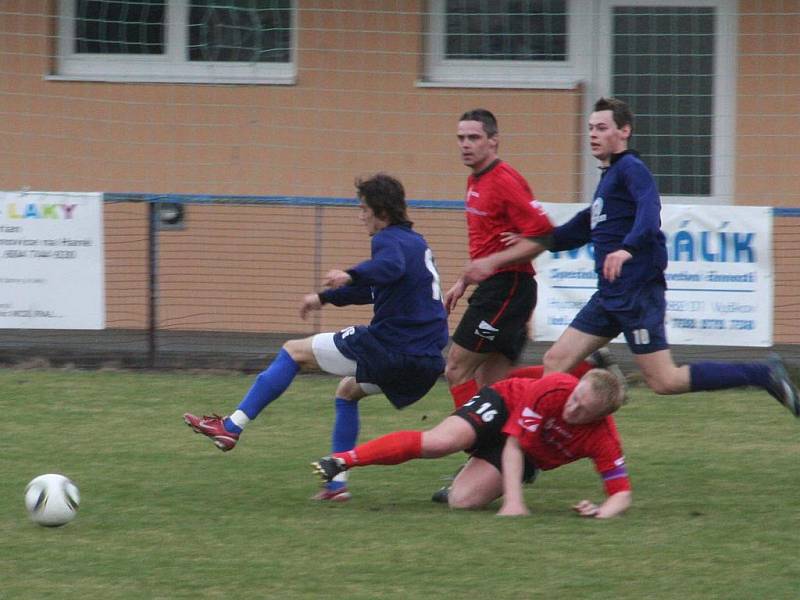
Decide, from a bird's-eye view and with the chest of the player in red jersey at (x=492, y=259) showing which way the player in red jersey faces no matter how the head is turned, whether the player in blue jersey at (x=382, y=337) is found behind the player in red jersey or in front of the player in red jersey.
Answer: in front

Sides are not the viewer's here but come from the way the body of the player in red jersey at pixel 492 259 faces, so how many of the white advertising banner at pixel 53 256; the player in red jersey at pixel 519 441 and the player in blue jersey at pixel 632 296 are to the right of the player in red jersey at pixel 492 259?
1

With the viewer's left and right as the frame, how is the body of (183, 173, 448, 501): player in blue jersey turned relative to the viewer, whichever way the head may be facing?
facing to the left of the viewer

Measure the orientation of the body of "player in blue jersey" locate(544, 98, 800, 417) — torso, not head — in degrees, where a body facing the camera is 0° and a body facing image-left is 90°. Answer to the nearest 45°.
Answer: approximately 90°

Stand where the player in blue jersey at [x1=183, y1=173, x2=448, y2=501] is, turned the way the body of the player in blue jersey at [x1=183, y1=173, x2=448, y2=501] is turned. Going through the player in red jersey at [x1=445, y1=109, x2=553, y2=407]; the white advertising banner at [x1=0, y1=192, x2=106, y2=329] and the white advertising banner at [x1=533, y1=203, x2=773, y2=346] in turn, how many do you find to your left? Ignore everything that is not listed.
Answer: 0

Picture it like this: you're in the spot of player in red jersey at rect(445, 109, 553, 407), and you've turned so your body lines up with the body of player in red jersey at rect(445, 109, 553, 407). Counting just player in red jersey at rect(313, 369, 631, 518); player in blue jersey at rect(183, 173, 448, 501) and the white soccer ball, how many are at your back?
0

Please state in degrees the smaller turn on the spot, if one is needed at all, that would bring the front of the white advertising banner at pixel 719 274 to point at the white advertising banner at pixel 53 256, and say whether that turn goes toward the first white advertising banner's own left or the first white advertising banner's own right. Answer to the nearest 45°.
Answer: approximately 90° to the first white advertising banner's own right

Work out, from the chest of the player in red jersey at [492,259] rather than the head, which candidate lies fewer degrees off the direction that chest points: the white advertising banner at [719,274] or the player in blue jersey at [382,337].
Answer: the player in blue jersey

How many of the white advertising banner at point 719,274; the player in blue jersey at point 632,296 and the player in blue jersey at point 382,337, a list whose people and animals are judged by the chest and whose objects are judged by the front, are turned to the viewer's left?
2

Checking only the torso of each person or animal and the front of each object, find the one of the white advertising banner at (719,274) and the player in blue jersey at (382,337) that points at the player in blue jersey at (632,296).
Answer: the white advertising banner

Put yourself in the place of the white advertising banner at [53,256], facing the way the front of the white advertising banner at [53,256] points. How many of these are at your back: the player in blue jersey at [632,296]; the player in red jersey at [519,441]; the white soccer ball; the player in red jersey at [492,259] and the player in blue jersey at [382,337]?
0

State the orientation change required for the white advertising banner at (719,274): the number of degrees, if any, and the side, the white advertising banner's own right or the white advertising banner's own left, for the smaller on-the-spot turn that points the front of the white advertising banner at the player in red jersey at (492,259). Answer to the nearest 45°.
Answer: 0° — it already faces them

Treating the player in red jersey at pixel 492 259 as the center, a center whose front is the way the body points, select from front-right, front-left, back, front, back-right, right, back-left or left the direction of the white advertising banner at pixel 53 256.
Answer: right

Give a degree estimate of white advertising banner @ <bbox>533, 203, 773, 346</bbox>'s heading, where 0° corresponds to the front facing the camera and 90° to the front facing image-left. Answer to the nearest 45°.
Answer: approximately 0°

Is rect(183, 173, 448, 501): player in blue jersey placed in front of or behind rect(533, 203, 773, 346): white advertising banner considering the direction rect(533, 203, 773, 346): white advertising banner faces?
in front

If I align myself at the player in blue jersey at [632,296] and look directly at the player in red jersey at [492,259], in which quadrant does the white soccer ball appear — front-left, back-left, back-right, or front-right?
front-left
